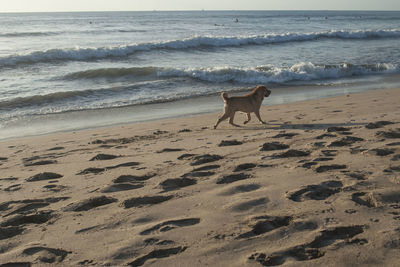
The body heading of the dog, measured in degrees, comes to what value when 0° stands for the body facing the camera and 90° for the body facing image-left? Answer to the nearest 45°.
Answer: approximately 270°
